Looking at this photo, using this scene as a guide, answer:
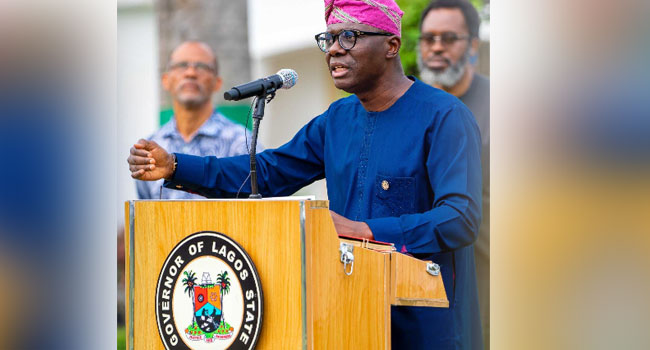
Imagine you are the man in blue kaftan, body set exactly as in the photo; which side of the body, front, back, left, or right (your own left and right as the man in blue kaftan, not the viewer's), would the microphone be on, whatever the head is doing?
front

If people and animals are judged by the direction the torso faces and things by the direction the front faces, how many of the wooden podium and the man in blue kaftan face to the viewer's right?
0

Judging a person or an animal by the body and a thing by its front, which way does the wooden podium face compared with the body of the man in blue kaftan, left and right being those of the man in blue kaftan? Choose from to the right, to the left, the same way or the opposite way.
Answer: the same way

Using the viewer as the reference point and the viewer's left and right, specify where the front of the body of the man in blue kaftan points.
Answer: facing the viewer and to the left of the viewer

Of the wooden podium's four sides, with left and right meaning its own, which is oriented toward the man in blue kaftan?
back
